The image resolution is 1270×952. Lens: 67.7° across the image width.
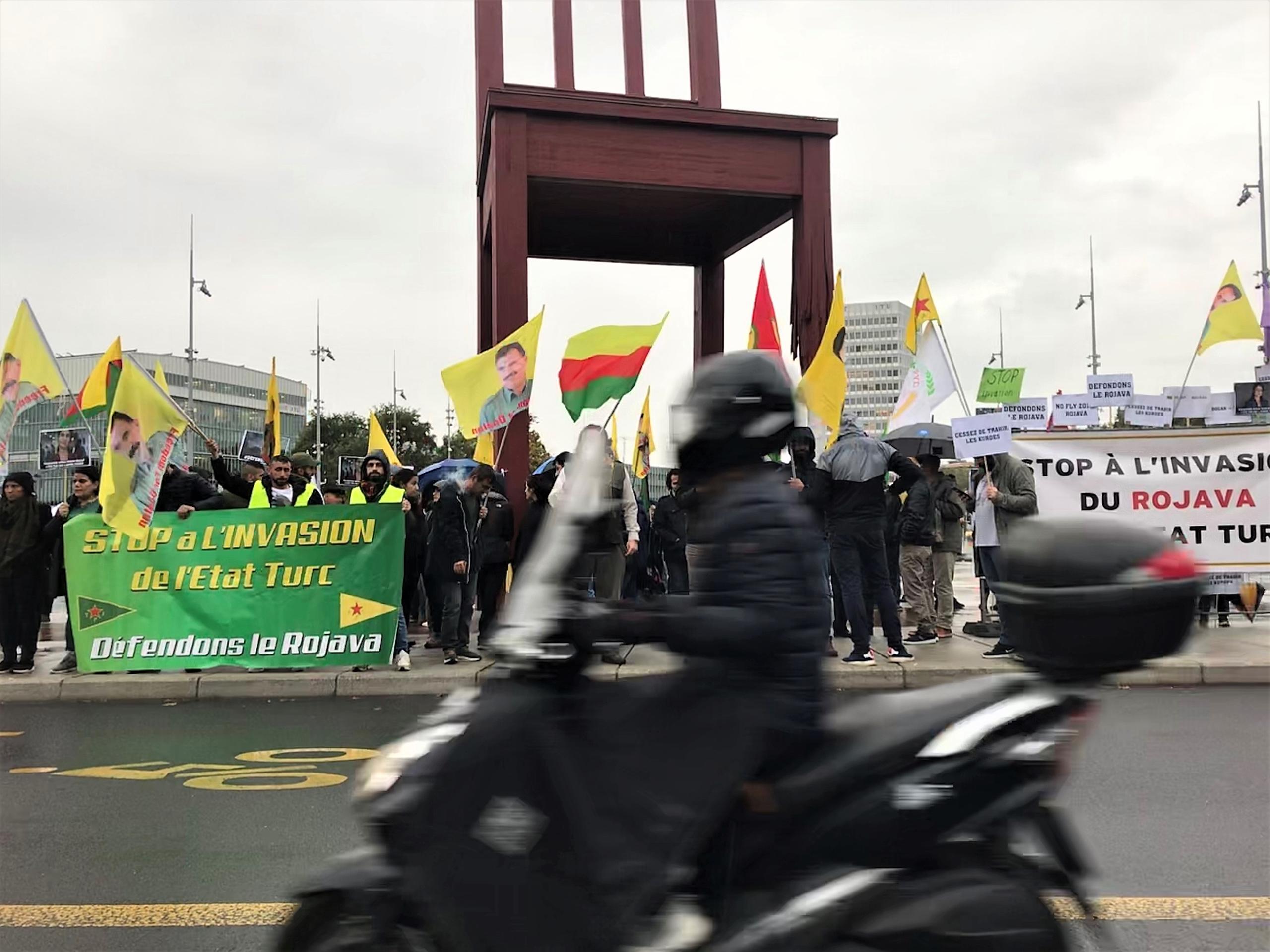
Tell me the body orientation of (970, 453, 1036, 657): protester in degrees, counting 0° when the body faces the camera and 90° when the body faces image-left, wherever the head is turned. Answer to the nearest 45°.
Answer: approximately 45°

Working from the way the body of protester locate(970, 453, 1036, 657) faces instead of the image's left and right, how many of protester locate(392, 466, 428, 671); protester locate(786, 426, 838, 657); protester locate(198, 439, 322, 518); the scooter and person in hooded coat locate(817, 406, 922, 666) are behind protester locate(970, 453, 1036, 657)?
0

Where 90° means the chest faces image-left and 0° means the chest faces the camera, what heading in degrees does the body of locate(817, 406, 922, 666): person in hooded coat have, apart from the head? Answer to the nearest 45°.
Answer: approximately 180°

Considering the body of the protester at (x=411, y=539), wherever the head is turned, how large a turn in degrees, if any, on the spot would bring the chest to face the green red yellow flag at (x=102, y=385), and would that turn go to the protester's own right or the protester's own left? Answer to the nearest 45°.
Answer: approximately 135° to the protester's own right

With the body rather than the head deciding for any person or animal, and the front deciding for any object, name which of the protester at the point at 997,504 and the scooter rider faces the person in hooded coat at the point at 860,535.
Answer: the protester

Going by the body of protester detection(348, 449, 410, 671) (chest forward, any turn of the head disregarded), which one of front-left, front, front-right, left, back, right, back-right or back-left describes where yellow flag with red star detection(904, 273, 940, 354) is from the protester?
left

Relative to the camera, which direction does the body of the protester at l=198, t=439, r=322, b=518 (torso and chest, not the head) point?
toward the camera

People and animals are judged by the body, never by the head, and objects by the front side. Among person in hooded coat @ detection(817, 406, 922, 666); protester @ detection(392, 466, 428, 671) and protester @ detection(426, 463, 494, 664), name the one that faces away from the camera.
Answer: the person in hooded coat

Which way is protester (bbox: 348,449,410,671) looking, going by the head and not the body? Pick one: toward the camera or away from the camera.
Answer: toward the camera

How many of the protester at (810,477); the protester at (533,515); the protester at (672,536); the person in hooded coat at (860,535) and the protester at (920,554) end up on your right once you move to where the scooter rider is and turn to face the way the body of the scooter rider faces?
5

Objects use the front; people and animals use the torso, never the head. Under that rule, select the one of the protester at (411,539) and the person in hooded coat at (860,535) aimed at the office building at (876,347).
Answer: the person in hooded coat

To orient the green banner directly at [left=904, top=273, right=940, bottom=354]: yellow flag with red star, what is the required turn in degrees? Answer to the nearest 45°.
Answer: approximately 90° to its left

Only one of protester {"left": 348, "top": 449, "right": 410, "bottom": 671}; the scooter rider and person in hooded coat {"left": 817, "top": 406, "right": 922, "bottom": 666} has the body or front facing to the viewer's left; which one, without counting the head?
the scooter rider

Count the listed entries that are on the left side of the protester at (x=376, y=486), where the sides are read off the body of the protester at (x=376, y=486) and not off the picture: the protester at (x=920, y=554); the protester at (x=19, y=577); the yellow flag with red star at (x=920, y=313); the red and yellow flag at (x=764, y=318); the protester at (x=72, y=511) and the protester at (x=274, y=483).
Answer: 3

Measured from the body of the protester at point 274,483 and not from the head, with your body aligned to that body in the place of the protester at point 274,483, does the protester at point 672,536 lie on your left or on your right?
on your left

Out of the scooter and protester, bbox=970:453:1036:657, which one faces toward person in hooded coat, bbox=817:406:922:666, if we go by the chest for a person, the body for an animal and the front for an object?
the protester

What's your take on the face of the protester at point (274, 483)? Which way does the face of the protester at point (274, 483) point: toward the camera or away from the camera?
toward the camera

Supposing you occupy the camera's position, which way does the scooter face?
facing to the left of the viewer
